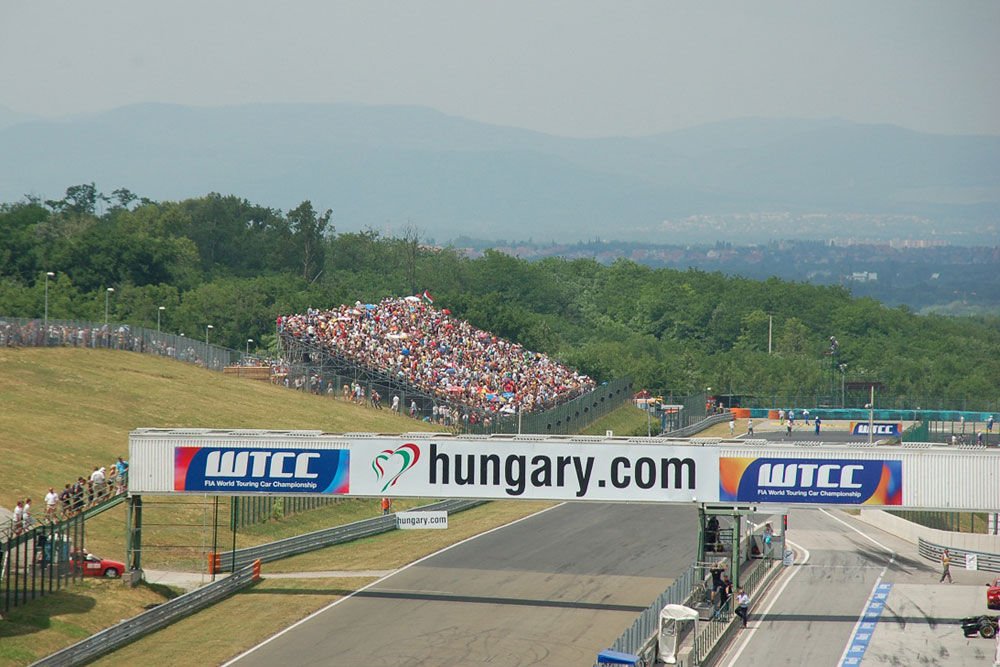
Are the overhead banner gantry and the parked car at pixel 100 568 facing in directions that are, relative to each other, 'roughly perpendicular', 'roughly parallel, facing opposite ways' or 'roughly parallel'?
roughly perpendicular

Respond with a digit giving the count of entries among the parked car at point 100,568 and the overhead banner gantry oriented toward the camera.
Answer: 1

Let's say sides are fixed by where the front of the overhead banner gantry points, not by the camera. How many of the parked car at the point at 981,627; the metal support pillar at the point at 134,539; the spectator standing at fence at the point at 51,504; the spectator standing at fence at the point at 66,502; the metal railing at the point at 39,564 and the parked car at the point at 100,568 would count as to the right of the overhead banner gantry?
5

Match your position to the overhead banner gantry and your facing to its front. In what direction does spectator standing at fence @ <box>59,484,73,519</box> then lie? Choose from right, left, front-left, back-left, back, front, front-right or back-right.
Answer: right

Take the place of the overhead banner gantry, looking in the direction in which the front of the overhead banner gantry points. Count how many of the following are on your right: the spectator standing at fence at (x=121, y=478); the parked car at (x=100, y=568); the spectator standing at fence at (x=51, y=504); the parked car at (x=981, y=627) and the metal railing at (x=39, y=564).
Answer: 4

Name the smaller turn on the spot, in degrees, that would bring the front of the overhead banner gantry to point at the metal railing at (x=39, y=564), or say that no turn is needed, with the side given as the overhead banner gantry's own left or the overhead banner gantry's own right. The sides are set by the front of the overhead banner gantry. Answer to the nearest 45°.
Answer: approximately 90° to the overhead banner gantry's own right

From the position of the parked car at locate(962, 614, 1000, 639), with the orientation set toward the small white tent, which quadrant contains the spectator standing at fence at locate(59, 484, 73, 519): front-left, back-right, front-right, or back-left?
front-right

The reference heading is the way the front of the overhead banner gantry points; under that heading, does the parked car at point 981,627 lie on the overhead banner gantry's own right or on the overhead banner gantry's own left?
on the overhead banner gantry's own left

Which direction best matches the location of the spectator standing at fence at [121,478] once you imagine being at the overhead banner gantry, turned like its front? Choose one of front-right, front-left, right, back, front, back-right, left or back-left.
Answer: right

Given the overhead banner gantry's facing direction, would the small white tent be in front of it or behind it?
in front

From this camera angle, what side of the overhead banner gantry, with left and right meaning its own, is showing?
front

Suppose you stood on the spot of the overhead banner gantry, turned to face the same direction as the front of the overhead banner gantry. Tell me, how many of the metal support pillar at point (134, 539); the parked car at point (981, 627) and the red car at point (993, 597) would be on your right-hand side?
1
